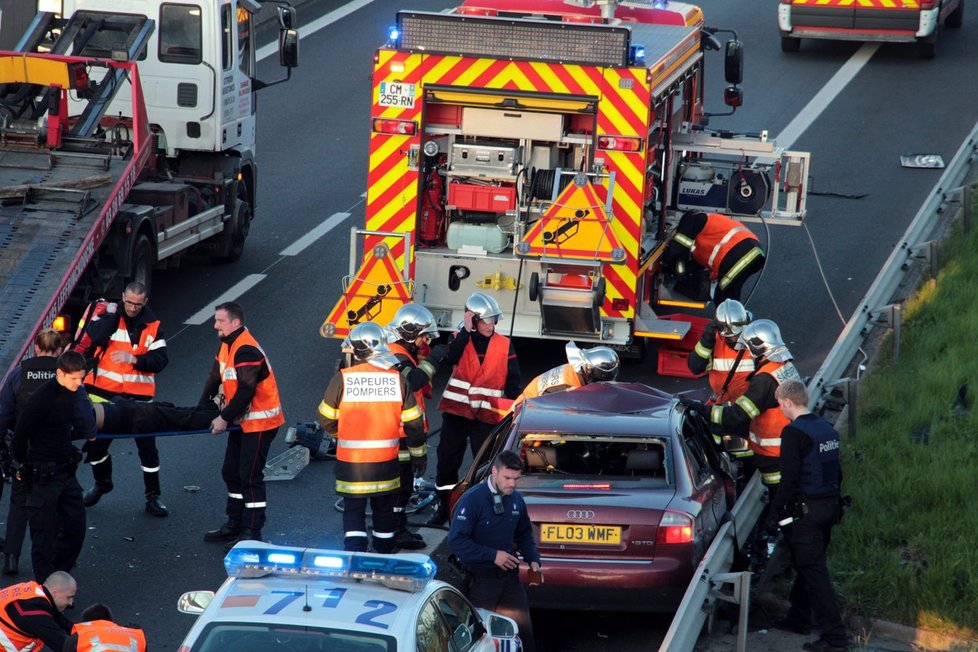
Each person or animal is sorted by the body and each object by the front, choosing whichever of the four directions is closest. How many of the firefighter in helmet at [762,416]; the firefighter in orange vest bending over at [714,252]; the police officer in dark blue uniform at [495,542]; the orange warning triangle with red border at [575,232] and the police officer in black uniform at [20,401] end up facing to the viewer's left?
2

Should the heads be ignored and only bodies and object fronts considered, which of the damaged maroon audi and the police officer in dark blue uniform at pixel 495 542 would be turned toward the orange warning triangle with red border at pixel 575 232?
the damaged maroon audi

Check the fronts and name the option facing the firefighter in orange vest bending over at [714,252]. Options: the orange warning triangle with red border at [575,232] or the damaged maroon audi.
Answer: the damaged maroon audi

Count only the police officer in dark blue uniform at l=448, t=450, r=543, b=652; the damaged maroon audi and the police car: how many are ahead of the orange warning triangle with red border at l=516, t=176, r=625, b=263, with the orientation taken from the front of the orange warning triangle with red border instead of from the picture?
3

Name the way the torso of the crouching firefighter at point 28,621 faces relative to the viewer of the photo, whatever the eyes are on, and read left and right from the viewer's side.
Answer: facing to the right of the viewer

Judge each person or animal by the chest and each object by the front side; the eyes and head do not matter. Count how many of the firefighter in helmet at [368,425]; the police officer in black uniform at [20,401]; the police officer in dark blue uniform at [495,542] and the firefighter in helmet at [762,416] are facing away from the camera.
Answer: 2

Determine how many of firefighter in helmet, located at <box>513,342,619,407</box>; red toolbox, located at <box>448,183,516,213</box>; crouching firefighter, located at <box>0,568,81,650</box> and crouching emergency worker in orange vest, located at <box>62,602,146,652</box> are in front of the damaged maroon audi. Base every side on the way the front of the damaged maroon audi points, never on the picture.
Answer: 2

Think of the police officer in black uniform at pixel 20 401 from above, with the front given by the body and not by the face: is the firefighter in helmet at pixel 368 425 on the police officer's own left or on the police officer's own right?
on the police officer's own right

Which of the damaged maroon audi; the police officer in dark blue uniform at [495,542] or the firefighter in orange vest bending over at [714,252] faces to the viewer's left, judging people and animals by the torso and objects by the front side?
the firefighter in orange vest bending over

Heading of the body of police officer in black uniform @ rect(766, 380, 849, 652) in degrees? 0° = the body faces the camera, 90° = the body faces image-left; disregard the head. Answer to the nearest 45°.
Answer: approximately 135°

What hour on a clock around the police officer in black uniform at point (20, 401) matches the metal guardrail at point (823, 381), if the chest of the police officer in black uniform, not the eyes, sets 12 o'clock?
The metal guardrail is roughly at 3 o'clock from the police officer in black uniform.

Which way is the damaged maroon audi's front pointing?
away from the camera

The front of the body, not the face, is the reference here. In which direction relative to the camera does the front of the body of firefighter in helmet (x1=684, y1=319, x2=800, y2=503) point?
to the viewer's left
